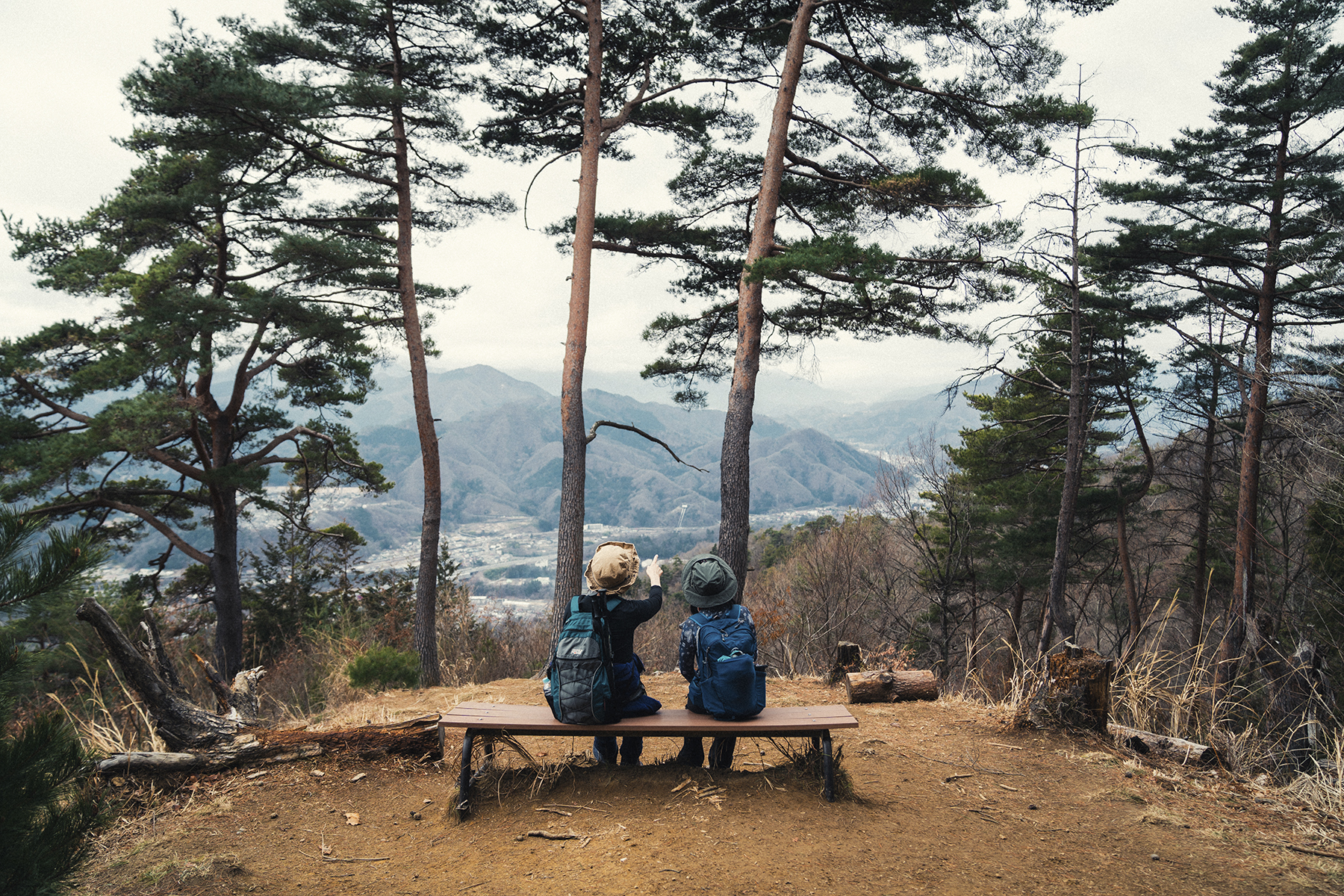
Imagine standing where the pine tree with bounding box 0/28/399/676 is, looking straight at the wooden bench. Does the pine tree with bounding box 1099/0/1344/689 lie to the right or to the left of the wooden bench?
left

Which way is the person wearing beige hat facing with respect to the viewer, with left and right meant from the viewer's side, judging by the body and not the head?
facing away from the viewer and to the right of the viewer

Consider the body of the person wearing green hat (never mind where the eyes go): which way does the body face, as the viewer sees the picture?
away from the camera

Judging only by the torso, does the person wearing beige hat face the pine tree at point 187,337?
no

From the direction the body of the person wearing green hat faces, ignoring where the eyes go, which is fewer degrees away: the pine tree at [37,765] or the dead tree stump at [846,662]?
the dead tree stump

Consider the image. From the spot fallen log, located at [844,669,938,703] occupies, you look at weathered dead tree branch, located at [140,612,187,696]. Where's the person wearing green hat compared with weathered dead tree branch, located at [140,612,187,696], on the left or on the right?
left

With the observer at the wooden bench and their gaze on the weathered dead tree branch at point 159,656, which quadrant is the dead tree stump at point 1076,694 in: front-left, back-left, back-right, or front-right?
back-right

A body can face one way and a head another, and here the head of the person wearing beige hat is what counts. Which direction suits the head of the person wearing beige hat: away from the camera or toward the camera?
away from the camera

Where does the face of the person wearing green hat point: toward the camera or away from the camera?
away from the camera

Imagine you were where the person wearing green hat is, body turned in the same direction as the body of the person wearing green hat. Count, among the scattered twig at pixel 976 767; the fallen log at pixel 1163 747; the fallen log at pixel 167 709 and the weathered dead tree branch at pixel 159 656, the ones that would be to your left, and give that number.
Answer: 2

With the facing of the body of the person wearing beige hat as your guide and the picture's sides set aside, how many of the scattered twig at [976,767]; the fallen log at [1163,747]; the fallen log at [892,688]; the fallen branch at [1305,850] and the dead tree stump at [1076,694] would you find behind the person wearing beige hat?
0

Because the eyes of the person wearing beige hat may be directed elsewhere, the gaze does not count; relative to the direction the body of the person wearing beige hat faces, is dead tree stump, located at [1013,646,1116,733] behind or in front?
in front

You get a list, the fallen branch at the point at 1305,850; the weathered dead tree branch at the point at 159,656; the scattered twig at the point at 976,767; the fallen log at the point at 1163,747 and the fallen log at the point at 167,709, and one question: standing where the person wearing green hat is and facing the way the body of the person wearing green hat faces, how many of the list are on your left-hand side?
2

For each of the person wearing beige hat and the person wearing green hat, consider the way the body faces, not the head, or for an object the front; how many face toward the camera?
0
